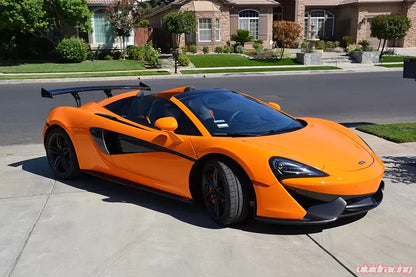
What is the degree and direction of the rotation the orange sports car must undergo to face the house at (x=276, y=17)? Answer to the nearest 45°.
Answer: approximately 135° to its left

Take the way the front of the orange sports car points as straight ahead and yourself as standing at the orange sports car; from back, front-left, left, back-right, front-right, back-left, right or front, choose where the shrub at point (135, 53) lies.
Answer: back-left

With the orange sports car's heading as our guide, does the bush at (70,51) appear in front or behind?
behind

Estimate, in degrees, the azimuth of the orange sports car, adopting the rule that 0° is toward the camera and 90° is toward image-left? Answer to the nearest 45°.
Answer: approximately 315°

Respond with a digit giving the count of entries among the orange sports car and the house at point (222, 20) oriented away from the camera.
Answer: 0

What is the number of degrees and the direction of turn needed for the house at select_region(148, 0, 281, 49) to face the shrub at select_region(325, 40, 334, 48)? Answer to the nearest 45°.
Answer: approximately 90° to its left

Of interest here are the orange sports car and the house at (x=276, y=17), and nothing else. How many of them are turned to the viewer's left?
0

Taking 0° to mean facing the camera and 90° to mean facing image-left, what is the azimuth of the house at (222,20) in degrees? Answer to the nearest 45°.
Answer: approximately 0°

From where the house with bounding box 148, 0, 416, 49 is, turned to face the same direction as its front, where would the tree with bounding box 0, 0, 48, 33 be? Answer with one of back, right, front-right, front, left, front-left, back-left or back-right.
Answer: front-right

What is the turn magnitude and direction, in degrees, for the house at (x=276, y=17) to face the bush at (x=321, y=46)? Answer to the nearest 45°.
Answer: approximately 45° to its left

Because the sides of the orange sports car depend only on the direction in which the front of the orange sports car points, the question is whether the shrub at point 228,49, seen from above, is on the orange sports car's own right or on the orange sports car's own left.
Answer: on the orange sports car's own left

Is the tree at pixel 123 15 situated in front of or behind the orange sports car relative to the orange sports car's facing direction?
behind

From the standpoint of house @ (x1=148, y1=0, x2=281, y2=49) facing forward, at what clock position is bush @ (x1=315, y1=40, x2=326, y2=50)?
The bush is roughly at 9 o'clock from the house.

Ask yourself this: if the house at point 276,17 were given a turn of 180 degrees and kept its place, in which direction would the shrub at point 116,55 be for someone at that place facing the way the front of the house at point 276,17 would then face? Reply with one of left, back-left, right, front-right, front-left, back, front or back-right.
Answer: back-left

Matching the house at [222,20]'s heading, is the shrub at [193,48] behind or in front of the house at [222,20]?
in front

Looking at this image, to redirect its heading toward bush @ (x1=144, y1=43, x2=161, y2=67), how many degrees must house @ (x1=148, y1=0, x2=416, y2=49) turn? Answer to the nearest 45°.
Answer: approximately 45° to its right
